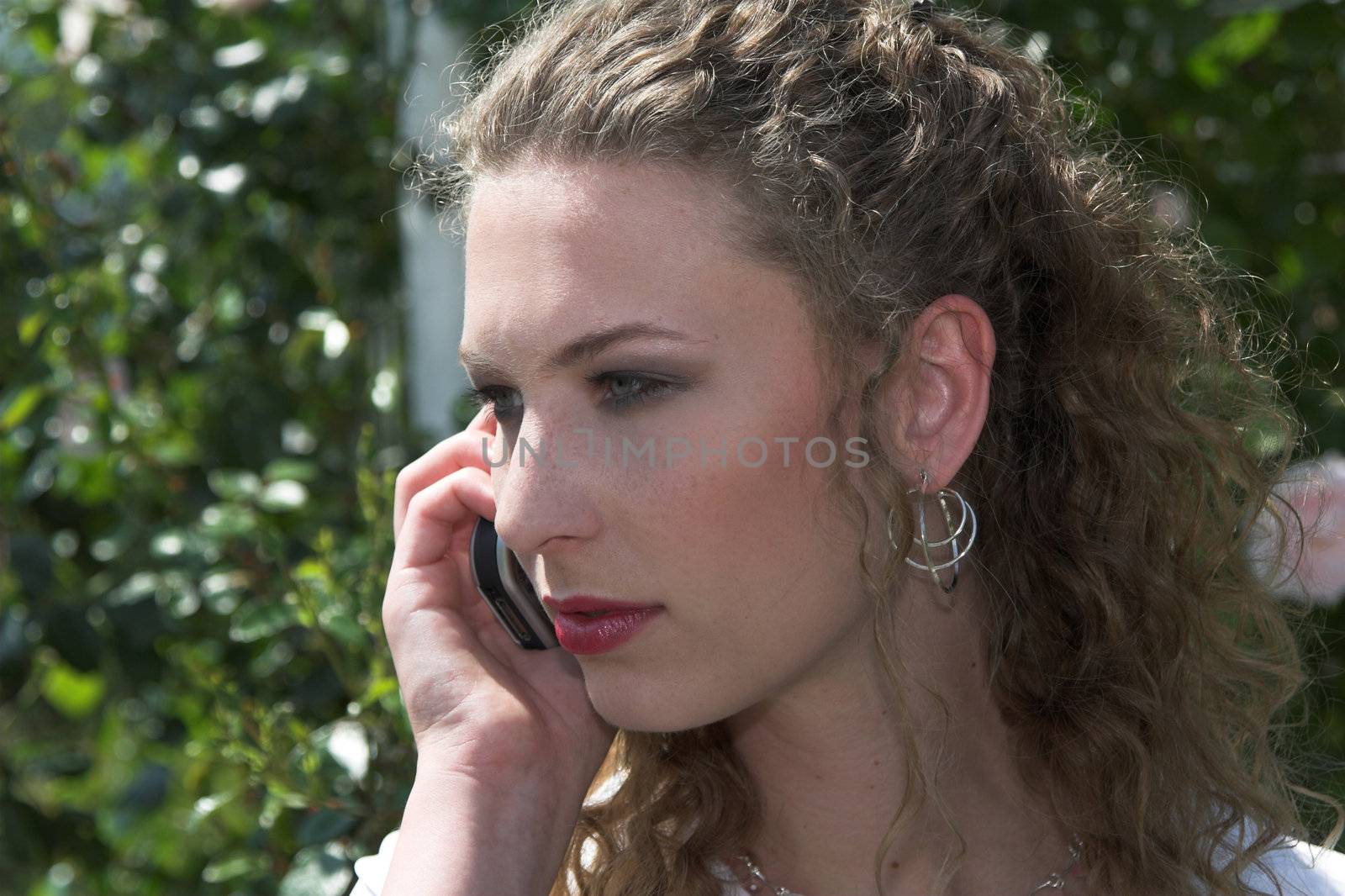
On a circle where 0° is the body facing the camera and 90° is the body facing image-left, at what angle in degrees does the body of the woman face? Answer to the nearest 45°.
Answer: approximately 45°

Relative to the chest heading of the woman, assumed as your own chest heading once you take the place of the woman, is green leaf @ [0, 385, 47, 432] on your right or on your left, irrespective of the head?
on your right
